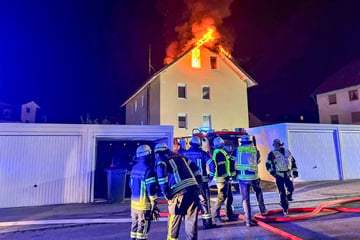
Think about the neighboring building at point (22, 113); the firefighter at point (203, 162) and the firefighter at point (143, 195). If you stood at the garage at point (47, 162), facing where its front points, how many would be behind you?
1

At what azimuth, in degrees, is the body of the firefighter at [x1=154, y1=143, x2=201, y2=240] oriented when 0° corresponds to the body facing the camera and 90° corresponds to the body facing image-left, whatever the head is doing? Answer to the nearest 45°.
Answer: approximately 135°

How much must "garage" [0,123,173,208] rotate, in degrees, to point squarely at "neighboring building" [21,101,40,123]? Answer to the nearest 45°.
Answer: approximately 180°

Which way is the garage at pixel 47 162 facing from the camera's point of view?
toward the camera

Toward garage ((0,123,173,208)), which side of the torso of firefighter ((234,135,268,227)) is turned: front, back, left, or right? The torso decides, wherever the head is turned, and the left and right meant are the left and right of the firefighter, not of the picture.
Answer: left

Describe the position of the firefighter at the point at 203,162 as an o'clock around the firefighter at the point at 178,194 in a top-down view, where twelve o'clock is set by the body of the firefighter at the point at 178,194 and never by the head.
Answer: the firefighter at the point at 203,162 is roughly at 2 o'clock from the firefighter at the point at 178,194.

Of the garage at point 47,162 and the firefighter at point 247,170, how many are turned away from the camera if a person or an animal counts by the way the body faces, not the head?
1

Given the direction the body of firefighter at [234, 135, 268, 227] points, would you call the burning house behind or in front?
in front

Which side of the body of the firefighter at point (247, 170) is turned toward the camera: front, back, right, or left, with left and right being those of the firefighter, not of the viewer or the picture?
back

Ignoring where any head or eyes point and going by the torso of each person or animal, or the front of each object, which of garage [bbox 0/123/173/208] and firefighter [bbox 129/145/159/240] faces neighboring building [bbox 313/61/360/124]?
the firefighter

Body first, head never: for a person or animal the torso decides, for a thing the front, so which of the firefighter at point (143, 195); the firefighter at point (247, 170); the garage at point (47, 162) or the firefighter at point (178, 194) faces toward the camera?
the garage

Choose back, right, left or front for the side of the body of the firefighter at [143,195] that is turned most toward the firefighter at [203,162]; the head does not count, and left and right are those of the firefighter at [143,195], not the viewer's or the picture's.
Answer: front

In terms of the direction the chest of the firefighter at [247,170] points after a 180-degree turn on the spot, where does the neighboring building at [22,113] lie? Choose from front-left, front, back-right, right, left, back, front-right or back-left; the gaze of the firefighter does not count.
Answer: back-right

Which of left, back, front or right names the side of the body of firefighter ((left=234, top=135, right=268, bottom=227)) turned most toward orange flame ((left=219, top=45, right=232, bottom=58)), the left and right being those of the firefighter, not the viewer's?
front

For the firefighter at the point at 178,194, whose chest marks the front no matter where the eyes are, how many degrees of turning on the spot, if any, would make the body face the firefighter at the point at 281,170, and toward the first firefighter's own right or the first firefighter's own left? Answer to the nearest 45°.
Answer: approximately 90° to the first firefighter's own right

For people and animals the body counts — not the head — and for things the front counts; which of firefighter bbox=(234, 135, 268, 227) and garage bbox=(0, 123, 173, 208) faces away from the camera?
the firefighter

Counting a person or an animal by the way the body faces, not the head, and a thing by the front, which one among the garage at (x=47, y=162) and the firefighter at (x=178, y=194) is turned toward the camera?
the garage
